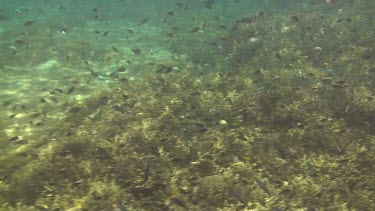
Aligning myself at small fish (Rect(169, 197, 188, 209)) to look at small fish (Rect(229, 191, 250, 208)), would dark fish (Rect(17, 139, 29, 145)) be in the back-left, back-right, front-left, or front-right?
back-left

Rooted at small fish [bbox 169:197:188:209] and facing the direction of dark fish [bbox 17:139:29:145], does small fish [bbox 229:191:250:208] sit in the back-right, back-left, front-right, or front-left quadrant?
back-right
